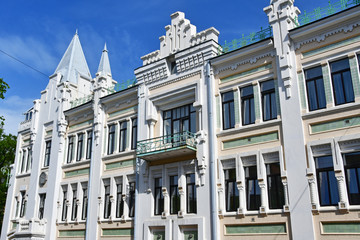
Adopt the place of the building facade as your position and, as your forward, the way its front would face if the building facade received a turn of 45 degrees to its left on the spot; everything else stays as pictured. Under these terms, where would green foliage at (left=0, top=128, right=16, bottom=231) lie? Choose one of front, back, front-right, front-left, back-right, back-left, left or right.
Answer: back-right
